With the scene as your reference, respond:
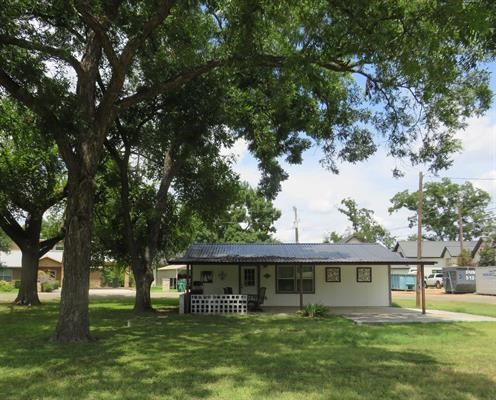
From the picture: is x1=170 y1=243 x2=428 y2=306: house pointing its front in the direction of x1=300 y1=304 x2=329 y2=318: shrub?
yes

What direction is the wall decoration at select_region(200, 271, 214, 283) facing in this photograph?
toward the camera

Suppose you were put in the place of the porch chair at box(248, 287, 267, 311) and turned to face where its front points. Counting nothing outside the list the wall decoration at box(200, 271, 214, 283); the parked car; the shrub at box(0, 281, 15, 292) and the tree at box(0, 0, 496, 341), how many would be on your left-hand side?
1

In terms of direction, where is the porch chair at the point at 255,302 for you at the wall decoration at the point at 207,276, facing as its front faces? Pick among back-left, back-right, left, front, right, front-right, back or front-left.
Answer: front-left

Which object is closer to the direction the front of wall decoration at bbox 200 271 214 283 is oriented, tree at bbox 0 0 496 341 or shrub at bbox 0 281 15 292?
the tree

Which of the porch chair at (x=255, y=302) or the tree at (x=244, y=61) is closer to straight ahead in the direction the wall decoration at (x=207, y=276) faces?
the tree

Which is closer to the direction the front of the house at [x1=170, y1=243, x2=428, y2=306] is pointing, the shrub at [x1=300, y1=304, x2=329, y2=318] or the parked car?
the shrub

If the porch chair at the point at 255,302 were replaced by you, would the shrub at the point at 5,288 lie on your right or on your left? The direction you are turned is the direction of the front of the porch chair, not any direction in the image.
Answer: on your right

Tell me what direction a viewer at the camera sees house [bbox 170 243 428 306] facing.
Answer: facing the viewer

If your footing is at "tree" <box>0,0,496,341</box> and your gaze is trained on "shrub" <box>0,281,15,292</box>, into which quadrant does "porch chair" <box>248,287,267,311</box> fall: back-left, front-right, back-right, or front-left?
front-right
